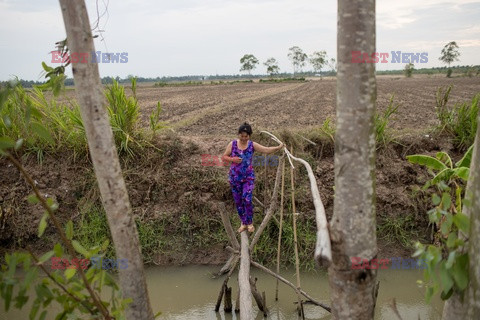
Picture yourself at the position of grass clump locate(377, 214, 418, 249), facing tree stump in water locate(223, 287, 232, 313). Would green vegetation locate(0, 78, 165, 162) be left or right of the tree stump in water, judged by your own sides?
right

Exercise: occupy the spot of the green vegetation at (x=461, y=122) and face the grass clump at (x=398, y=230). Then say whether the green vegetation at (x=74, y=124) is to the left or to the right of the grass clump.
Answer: right

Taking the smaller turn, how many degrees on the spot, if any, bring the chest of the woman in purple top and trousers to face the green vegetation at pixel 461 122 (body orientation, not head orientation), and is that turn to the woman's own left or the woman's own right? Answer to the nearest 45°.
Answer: approximately 135° to the woman's own left

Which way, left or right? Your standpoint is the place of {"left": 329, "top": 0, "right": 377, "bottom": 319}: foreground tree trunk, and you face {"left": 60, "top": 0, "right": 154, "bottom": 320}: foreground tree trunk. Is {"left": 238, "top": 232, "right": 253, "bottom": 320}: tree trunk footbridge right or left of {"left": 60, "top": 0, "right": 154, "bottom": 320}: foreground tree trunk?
right

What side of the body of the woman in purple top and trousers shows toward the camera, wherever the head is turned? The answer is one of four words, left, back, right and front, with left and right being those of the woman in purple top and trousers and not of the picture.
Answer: front

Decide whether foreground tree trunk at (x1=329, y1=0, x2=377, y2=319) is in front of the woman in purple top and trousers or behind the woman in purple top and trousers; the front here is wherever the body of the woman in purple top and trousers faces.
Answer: in front

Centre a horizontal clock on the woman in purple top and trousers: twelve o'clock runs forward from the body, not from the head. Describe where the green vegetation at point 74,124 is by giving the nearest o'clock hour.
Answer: The green vegetation is roughly at 4 o'clock from the woman in purple top and trousers.

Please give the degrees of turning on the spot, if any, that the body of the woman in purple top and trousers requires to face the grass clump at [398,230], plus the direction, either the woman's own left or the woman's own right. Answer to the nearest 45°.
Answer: approximately 135° to the woman's own left

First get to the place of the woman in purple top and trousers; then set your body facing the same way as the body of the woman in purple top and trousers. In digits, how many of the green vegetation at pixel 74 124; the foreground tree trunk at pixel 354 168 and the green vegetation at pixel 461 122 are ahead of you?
1

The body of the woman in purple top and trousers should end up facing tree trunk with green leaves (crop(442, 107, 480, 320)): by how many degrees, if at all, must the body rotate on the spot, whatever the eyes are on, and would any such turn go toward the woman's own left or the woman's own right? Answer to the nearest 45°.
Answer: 0° — they already face it

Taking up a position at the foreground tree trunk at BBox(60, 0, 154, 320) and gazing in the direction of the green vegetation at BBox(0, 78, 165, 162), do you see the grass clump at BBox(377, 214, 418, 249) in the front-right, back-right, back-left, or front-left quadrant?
front-right

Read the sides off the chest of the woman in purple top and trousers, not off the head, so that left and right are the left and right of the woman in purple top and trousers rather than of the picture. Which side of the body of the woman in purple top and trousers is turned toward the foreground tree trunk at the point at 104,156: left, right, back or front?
front
